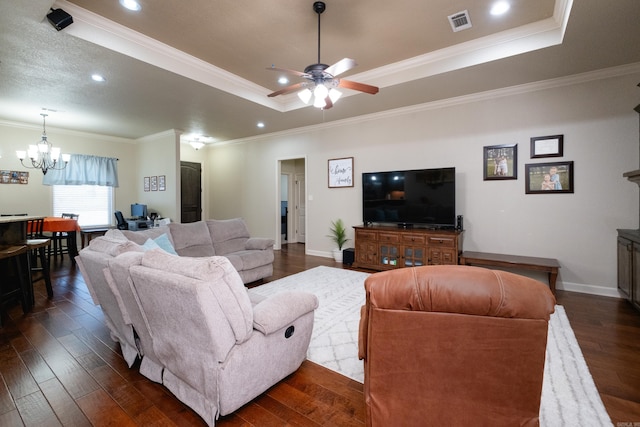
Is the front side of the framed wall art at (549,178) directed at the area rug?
yes

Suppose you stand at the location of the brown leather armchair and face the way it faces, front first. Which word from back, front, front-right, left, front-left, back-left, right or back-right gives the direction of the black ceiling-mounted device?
left

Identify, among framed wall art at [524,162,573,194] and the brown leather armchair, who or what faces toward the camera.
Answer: the framed wall art

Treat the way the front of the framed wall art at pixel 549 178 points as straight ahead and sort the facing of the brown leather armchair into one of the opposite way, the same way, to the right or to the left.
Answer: the opposite way

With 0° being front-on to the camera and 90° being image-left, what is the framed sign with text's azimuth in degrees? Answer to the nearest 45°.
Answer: approximately 45°

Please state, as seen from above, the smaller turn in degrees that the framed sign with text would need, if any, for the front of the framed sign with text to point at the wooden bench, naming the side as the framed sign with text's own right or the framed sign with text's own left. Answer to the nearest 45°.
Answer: approximately 90° to the framed sign with text's own left

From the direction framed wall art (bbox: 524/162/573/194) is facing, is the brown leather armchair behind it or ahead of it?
ahead

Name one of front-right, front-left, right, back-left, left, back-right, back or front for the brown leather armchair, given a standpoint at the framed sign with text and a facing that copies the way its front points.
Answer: front-left

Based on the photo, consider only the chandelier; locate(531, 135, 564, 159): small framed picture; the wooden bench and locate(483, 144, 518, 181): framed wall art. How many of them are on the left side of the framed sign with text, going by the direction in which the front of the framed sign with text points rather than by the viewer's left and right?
3

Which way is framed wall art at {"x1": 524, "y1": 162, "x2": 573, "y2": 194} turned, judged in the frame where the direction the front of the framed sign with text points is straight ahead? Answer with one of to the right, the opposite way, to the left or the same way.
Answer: the same way

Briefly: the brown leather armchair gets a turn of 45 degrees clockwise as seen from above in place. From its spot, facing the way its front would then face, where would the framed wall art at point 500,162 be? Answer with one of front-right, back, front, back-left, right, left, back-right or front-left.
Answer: front-left

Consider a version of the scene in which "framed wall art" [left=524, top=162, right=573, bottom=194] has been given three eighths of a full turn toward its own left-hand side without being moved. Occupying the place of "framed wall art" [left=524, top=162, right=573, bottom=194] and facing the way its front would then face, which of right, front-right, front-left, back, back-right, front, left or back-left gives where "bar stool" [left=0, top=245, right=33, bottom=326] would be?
back

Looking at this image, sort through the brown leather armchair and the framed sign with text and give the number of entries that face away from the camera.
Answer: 1

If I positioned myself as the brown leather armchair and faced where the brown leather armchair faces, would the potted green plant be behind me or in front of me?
in front

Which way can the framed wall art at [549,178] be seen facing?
toward the camera

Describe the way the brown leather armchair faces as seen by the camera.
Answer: facing away from the viewer

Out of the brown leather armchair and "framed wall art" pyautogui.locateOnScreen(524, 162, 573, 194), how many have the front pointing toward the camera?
1
